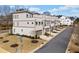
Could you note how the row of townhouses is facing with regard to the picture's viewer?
facing the viewer and to the right of the viewer
